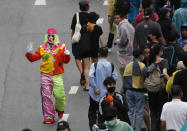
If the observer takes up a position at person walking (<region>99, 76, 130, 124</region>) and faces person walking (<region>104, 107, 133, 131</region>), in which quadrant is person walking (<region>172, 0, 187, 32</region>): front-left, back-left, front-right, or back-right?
back-left

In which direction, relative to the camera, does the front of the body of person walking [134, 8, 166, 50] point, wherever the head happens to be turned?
away from the camera

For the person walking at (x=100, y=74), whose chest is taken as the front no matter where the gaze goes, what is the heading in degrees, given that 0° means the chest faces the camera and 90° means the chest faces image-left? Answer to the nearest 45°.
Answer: approximately 180°
